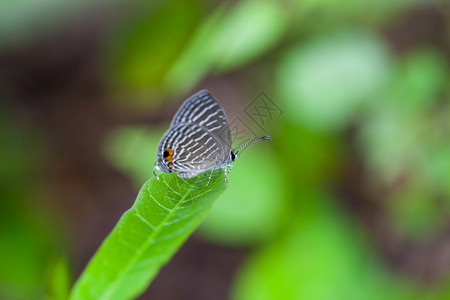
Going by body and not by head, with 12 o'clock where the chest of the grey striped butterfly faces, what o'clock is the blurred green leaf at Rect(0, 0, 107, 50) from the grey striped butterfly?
The blurred green leaf is roughly at 8 o'clock from the grey striped butterfly.

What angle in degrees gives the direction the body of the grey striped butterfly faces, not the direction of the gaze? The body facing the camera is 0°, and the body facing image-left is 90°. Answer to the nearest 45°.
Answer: approximately 270°

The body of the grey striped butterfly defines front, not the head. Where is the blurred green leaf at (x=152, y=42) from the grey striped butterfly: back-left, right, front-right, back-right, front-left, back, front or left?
left

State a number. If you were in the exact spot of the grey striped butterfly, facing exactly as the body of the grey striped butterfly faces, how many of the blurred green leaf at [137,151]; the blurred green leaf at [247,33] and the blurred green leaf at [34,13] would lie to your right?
0

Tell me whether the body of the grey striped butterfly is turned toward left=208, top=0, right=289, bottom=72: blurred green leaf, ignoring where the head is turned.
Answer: no

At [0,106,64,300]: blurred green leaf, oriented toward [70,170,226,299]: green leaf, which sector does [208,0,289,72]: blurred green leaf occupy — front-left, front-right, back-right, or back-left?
front-left

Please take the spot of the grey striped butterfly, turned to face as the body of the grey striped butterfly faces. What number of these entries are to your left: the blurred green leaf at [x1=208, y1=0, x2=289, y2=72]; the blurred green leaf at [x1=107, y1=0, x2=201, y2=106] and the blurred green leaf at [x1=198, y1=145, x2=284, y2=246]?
3
